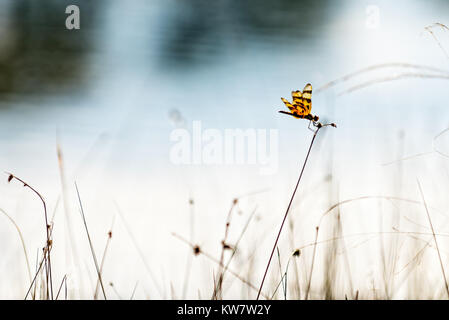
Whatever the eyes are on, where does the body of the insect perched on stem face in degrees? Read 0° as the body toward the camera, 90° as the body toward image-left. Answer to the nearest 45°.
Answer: approximately 270°
